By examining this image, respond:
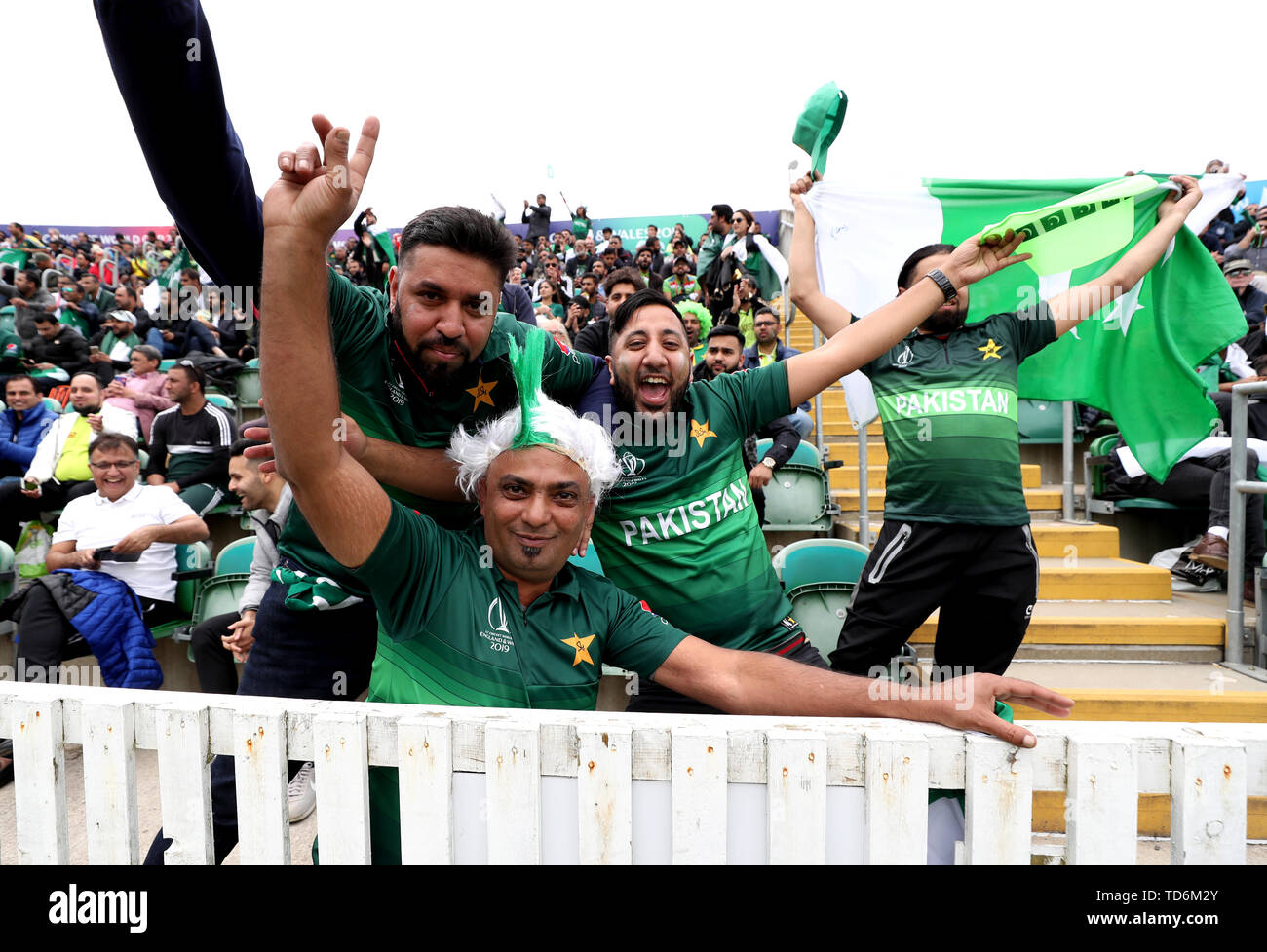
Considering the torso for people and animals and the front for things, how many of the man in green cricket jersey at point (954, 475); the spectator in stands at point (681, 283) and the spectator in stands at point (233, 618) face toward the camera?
2

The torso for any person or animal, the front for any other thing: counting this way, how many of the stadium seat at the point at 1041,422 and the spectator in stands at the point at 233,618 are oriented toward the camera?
1

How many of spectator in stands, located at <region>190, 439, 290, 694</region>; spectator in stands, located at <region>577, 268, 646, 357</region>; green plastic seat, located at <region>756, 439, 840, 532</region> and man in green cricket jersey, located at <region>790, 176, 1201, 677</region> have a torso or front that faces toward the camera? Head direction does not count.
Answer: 3
